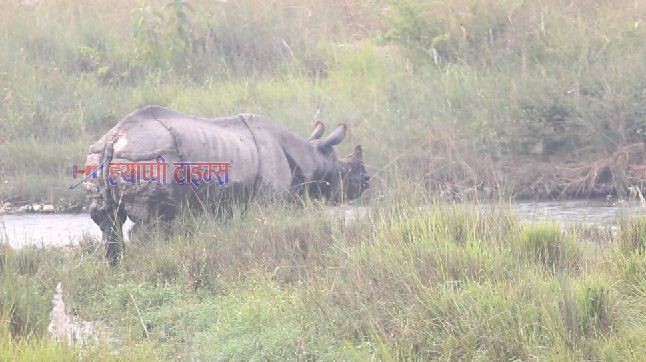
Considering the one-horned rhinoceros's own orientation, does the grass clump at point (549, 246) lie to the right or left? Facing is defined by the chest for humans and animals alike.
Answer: on its right

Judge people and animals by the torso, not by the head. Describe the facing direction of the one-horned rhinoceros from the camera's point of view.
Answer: facing away from the viewer and to the right of the viewer
